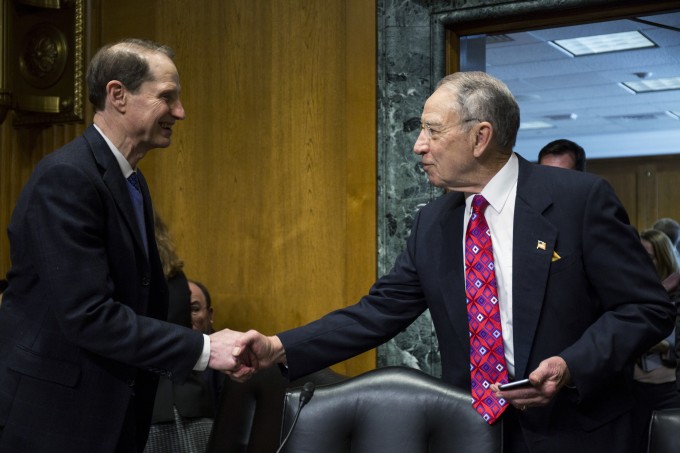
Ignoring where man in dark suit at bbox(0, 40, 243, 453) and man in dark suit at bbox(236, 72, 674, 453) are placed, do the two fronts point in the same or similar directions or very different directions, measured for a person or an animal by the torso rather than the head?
very different directions

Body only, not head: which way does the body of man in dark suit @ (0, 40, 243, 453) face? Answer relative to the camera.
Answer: to the viewer's right

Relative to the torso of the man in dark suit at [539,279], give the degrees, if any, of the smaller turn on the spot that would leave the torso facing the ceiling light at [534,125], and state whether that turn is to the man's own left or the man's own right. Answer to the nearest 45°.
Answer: approximately 135° to the man's own right

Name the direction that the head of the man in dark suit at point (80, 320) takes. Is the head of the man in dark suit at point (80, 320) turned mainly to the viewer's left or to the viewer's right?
to the viewer's right

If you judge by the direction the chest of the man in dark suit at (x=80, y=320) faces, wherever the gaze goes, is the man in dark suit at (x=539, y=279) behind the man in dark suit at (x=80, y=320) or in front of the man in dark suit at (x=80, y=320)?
in front

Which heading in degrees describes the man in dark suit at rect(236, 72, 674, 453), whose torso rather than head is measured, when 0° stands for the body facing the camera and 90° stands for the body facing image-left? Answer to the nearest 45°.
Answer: approximately 45°

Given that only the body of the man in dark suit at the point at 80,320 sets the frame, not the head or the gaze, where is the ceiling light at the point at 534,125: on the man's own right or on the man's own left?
on the man's own left

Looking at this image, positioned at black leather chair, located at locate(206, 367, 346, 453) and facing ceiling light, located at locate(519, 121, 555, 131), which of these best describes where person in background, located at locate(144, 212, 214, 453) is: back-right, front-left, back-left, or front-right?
front-left

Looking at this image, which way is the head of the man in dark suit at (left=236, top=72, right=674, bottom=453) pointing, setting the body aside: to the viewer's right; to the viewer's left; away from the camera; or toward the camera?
to the viewer's left
